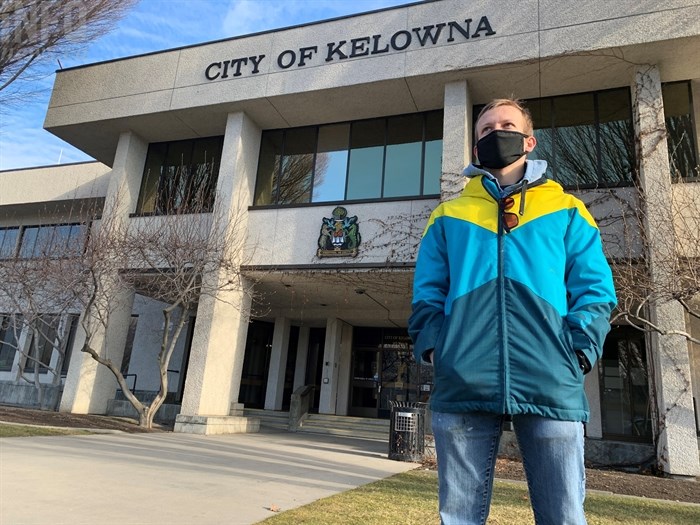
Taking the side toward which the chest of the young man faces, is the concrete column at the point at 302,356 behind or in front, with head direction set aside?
behind

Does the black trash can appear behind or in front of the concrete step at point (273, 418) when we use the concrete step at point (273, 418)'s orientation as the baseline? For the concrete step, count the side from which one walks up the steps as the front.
in front

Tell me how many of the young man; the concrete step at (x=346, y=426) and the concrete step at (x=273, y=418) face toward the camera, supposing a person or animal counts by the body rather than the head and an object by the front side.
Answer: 3

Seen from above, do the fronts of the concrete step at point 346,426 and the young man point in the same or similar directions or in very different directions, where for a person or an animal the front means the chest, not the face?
same or similar directions

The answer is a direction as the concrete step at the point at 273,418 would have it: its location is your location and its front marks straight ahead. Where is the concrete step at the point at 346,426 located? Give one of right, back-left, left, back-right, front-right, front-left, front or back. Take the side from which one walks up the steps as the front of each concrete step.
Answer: front-left

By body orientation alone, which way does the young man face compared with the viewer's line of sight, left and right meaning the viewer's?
facing the viewer

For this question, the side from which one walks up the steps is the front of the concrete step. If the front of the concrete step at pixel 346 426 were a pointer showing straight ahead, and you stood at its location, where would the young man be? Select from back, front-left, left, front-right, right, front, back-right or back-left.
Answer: front

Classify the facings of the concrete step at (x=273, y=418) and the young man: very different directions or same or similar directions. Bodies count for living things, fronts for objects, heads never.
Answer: same or similar directions

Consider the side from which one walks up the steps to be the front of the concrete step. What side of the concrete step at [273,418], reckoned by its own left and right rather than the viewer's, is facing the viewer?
front

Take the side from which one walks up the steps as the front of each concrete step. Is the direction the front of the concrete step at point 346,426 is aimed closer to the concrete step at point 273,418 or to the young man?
the young man

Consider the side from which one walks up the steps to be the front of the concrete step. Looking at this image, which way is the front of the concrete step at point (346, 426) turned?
toward the camera
